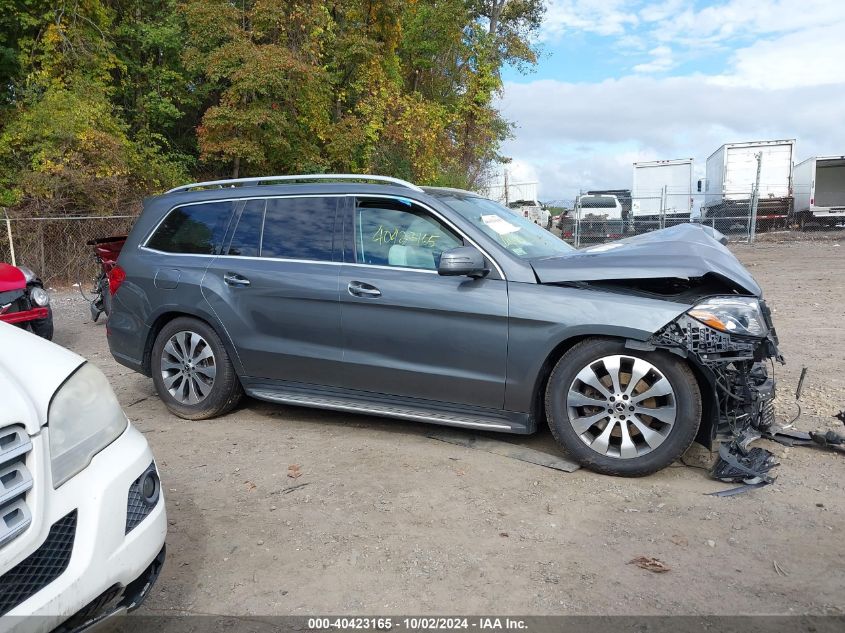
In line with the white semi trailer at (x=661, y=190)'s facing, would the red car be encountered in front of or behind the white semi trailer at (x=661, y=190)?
behind

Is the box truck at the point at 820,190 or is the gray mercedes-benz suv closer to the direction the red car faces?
the gray mercedes-benz suv

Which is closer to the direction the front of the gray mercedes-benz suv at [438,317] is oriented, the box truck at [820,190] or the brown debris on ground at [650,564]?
the brown debris on ground

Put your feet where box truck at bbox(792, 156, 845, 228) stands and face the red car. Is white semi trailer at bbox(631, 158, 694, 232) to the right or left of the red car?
right

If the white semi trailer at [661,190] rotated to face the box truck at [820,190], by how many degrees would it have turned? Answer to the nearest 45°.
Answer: approximately 90° to its right

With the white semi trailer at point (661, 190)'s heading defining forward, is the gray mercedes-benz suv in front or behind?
behind

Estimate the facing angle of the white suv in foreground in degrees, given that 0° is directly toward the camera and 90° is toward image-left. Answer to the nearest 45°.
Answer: approximately 315°

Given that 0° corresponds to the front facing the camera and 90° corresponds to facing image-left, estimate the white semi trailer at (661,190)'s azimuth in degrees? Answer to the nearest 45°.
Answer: approximately 180°

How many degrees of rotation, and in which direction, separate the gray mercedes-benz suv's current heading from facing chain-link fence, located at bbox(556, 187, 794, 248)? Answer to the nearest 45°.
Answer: approximately 135° to its left

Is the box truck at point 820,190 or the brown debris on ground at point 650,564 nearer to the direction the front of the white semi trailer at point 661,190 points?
the box truck

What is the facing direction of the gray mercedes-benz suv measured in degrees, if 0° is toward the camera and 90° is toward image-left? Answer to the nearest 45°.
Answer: approximately 315°

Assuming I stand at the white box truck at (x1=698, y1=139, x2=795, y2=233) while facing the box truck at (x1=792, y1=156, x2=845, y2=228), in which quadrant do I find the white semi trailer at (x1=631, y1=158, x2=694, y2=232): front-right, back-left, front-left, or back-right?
back-left
